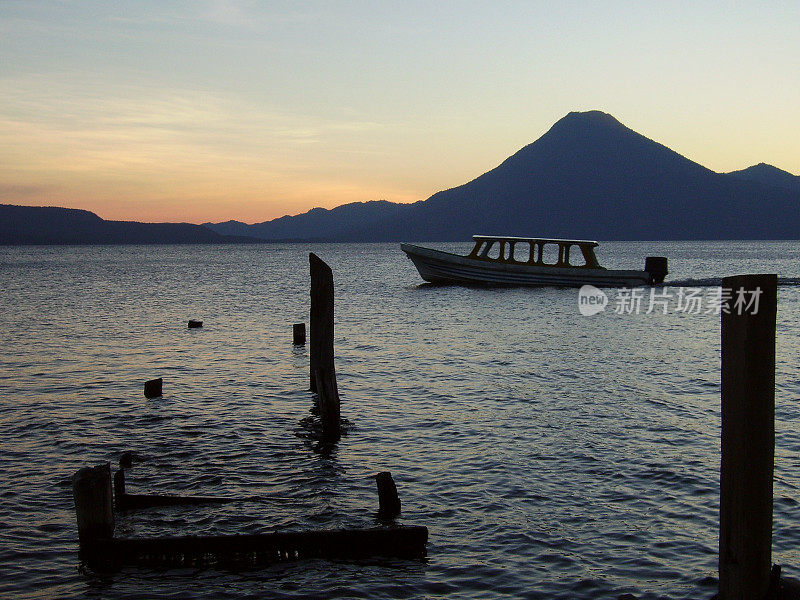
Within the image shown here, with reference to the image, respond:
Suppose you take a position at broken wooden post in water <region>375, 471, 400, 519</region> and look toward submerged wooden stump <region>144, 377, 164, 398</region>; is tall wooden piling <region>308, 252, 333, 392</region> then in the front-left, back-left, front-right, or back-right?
front-right

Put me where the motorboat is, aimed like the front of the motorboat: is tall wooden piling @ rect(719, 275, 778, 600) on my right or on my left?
on my left

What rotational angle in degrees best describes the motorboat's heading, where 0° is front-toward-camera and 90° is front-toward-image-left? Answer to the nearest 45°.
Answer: approximately 90°

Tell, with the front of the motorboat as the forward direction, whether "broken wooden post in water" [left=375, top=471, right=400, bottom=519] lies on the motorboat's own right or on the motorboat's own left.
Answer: on the motorboat's own left

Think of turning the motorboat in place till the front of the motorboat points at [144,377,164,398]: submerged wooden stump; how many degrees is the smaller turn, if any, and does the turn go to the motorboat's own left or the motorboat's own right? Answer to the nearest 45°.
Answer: approximately 90° to the motorboat's own left

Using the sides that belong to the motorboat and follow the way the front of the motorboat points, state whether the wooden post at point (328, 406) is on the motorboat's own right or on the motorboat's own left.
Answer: on the motorboat's own left

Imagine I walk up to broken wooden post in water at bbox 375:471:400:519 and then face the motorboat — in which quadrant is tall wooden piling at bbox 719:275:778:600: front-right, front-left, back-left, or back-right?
back-right

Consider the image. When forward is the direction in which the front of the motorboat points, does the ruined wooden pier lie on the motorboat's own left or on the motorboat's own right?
on the motorboat's own left

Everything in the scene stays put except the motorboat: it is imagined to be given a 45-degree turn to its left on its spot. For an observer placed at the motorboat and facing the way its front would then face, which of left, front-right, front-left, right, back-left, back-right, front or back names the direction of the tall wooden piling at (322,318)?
front-left

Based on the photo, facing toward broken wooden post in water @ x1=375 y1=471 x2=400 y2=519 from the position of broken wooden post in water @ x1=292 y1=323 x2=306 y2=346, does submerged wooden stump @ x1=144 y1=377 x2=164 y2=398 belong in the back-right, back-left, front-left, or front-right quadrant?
front-right
